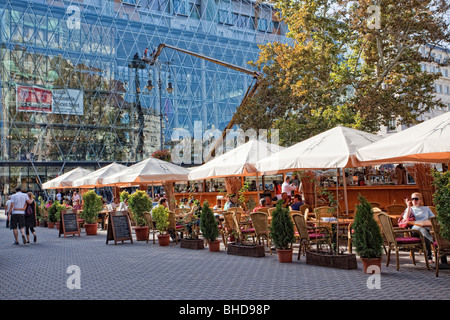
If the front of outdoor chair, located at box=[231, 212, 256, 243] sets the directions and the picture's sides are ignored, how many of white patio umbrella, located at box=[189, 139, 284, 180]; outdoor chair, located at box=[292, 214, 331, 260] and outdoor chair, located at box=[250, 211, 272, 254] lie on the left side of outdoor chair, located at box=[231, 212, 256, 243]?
1

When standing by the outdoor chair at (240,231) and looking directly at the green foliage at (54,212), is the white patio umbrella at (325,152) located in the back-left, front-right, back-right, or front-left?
back-right

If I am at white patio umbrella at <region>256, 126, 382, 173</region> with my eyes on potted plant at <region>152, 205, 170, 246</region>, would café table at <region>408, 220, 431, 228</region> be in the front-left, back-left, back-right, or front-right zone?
back-left

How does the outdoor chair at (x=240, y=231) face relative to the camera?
to the viewer's right
